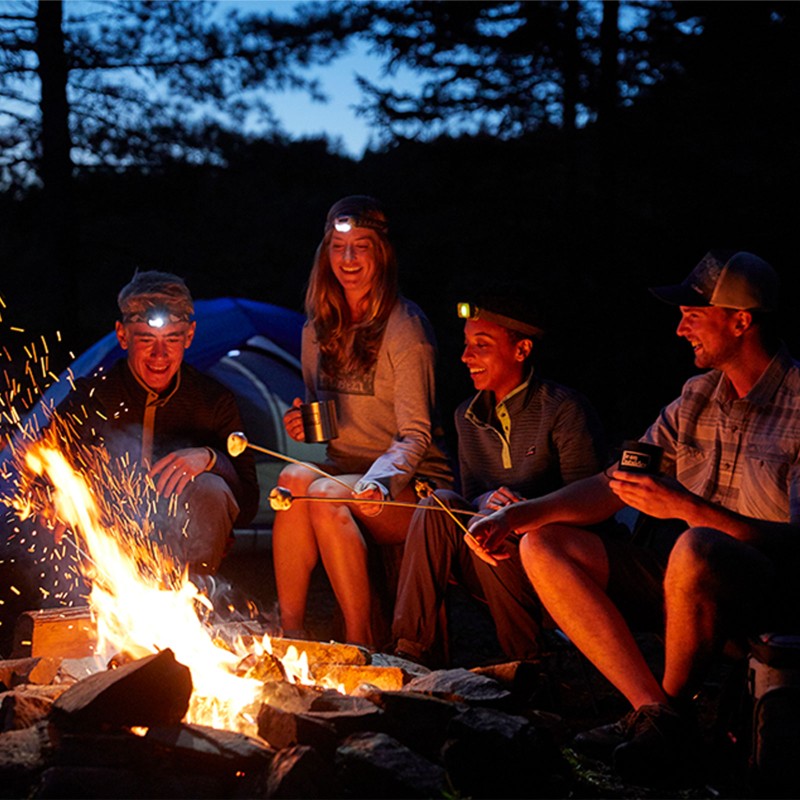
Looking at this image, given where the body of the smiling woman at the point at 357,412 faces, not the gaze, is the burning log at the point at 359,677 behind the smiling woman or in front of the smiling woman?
in front

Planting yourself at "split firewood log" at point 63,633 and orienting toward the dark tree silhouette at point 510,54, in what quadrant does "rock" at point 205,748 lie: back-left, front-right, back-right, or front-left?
back-right

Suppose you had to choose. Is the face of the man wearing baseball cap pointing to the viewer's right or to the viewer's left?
to the viewer's left

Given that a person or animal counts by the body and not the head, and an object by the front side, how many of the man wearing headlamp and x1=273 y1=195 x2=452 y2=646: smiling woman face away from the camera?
0

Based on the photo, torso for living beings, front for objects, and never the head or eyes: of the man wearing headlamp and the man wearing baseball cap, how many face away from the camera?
0

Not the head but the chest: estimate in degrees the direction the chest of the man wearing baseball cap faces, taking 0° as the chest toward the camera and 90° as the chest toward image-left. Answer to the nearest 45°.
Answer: approximately 45°

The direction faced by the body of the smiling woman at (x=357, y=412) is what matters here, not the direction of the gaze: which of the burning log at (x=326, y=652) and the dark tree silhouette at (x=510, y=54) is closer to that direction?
the burning log

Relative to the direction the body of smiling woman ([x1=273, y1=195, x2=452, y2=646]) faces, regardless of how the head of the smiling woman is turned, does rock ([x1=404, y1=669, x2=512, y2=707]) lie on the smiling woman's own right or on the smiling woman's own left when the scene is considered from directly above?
on the smiling woman's own left

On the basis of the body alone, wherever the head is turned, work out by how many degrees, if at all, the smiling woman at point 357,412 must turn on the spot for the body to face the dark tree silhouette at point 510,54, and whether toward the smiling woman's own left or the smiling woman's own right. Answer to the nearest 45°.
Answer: approximately 135° to the smiling woman's own right

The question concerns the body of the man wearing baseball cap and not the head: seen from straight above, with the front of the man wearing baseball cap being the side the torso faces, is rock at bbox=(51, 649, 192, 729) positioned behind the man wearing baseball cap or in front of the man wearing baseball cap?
in front

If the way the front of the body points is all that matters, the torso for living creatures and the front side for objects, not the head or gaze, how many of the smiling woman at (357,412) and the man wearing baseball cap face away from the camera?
0
